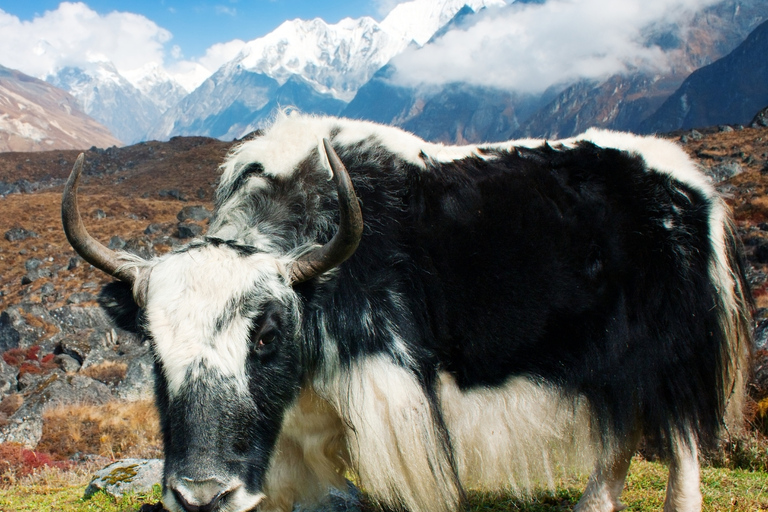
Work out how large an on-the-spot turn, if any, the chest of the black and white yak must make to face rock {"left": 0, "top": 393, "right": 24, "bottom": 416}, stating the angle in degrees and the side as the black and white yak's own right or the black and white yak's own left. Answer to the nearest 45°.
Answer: approximately 90° to the black and white yak's own right

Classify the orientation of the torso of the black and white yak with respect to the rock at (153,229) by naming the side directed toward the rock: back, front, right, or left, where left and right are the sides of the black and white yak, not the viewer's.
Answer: right

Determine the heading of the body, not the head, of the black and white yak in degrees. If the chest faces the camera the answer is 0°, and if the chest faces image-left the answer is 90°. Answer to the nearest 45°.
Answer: approximately 45°

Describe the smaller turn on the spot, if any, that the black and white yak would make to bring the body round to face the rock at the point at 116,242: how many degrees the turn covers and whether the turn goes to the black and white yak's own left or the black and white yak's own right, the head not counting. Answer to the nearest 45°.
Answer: approximately 90° to the black and white yak's own right

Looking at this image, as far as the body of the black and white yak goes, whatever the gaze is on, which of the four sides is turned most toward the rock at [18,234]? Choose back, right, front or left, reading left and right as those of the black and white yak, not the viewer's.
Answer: right

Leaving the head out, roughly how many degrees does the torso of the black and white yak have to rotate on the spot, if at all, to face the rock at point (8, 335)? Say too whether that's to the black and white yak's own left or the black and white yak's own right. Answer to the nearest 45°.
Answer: approximately 90° to the black and white yak's own right
